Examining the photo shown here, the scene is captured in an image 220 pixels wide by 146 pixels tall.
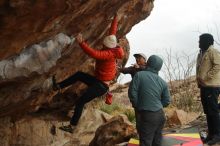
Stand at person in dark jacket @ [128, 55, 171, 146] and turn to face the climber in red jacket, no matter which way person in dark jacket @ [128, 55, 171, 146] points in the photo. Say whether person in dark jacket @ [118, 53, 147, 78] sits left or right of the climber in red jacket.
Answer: right

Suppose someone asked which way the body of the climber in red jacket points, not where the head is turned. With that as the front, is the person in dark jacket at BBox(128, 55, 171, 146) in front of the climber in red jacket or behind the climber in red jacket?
behind

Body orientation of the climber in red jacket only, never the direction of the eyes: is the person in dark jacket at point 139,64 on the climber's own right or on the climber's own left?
on the climber's own right

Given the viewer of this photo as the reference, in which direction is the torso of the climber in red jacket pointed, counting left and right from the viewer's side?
facing away from the viewer and to the left of the viewer
